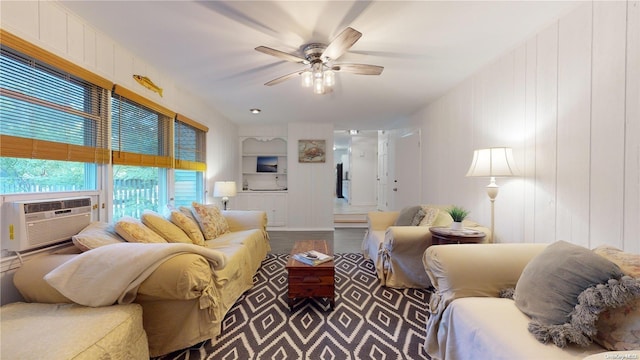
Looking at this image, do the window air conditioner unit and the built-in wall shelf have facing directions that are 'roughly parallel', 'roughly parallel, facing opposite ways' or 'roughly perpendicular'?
roughly perpendicular

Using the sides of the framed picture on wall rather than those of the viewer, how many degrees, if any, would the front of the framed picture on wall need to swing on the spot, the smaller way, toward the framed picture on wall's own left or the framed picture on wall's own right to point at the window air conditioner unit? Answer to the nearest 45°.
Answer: approximately 45° to the framed picture on wall's own right

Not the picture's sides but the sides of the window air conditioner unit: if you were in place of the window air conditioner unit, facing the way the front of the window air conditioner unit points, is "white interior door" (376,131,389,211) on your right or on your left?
on your left

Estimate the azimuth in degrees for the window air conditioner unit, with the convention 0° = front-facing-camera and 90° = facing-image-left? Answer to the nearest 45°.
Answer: approximately 315°

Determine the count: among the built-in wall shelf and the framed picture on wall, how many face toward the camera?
2

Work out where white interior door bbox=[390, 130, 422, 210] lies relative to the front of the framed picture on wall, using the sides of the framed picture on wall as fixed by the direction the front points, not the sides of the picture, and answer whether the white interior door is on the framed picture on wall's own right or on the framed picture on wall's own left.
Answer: on the framed picture on wall's own left

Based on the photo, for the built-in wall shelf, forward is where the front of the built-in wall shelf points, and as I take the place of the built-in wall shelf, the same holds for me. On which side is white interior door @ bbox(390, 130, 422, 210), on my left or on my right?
on my left

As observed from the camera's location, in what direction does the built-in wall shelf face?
facing the viewer

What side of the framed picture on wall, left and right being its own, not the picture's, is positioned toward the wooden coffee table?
front

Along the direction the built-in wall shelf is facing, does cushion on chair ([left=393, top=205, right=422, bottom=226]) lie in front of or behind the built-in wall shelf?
in front

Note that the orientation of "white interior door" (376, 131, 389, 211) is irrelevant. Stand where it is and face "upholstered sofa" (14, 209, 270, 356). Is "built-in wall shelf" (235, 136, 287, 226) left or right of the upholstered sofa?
right

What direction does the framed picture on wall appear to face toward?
toward the camera

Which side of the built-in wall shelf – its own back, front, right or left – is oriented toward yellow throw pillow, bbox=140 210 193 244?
front
